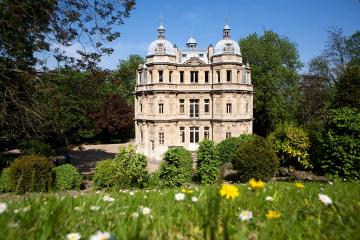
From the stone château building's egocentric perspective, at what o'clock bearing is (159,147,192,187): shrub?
The shrub is roughly at 12 o'clock from the stone château building.

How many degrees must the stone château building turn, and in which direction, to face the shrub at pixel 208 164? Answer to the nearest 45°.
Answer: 0° — it already faces it

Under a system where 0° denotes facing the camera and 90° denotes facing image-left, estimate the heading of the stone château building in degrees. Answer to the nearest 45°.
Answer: approximately 0°

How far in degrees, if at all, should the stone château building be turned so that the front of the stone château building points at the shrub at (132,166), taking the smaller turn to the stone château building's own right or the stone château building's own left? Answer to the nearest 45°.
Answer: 0° — it already faces it
